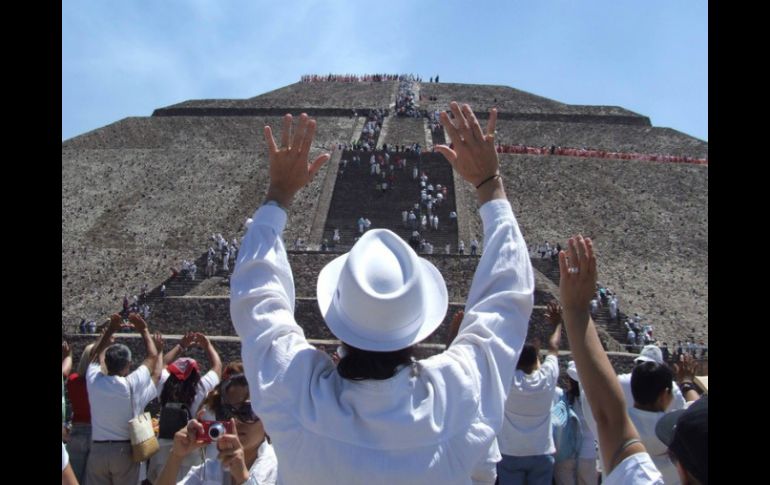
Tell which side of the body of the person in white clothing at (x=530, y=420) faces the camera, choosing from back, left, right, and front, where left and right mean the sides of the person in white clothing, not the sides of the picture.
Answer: back

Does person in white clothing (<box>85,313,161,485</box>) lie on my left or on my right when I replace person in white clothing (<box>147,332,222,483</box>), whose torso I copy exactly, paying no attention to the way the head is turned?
on my left

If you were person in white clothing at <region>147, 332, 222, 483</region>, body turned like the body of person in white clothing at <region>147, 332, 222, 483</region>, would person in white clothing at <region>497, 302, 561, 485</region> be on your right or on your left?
on your right

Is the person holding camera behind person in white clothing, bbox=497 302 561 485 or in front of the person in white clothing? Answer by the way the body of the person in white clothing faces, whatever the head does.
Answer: behind

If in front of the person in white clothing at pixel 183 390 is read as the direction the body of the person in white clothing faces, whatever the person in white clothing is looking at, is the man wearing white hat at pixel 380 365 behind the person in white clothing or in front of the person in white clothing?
behind

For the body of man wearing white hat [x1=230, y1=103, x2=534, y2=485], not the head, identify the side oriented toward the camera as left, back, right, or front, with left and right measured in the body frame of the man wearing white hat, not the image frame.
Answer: back

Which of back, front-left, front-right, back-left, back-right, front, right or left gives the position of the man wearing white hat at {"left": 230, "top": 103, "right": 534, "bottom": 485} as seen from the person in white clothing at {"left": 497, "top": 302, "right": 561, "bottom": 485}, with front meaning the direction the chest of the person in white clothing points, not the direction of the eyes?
back

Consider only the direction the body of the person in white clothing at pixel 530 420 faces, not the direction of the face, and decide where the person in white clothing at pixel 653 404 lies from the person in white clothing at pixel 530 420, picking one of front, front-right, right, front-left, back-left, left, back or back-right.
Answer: back-right

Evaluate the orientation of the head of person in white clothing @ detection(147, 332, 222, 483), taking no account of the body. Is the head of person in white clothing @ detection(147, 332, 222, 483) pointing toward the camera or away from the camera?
away from the camera

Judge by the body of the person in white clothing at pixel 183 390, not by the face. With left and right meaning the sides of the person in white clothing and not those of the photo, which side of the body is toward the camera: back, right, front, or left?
back

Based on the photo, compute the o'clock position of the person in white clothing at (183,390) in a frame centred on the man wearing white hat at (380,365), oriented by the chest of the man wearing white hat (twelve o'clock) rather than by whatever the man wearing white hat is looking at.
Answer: The person in white clothing is roughly at 11 o'clock from the man wearing white hat.

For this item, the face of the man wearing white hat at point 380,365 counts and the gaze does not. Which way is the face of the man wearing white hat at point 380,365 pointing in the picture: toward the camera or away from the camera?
away from the camera

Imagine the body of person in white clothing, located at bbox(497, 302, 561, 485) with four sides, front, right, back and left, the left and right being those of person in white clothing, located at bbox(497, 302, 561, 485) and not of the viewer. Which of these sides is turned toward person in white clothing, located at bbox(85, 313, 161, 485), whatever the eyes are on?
left

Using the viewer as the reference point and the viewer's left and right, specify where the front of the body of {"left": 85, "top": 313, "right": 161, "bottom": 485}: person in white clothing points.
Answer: facing away from the viewer
